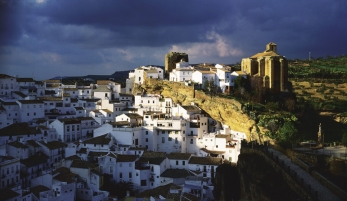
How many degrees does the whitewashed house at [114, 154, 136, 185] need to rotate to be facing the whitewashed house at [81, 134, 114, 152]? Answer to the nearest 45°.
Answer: approximately 135° to its right

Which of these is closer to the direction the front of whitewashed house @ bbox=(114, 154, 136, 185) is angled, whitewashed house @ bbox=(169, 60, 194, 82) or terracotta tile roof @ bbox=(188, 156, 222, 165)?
the terracotta tile roof

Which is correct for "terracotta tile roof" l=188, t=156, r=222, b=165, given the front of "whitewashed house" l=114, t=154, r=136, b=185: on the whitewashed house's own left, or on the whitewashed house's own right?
on the whitewashed house's own left

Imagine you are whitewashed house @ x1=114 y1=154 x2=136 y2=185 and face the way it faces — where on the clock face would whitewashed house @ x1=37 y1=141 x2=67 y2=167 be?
whitewashed house @ x1=37 y1=141 x2=67 y2=167 is roughly at 4 o'clock from whitewashed house @ x1=114 y1=154 x2=136 y2=185.

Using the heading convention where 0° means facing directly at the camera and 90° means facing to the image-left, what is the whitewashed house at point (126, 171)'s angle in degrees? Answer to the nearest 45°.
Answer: approximately 0°

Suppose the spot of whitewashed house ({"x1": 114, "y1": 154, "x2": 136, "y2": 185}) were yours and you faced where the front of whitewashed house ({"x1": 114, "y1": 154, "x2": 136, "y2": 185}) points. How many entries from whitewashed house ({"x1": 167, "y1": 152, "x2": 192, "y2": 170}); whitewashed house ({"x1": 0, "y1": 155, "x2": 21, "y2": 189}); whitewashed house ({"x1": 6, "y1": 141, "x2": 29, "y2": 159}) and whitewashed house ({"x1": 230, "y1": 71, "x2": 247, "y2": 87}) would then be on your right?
2

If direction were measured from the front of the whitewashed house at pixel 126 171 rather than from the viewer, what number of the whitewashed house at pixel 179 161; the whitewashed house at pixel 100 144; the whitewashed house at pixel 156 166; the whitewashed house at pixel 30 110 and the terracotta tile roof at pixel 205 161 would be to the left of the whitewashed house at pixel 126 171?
3

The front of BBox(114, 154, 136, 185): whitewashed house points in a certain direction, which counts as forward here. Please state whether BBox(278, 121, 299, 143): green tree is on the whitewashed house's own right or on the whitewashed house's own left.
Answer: on the whitewashed house's own left

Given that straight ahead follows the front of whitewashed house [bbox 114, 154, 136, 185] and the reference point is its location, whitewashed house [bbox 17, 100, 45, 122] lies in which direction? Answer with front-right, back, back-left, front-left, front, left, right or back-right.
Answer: back-right

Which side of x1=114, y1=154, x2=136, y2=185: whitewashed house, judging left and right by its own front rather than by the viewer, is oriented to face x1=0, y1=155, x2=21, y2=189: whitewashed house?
right

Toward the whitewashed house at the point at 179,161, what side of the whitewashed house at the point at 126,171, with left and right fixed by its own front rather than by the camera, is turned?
left

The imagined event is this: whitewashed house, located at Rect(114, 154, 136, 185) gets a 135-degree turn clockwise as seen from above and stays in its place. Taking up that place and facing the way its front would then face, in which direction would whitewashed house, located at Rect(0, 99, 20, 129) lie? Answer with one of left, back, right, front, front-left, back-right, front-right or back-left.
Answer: front

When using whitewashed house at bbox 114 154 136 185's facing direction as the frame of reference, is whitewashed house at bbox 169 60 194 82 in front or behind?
behind

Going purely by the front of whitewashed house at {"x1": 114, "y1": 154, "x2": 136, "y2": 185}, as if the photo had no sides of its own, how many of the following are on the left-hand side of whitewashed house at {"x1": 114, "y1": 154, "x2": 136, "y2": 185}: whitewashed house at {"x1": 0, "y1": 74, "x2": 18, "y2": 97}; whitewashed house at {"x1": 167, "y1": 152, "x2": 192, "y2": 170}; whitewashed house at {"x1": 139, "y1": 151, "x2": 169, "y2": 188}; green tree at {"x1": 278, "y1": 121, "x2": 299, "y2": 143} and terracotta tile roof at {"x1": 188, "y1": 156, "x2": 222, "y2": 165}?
4

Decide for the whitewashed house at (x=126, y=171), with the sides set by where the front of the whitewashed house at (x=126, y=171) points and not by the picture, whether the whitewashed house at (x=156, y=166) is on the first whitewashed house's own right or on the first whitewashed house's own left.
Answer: on the first whitewashed house's own left

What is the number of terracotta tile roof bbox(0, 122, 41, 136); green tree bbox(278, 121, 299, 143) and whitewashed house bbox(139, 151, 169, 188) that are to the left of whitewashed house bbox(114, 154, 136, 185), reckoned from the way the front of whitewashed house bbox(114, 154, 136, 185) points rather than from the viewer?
2

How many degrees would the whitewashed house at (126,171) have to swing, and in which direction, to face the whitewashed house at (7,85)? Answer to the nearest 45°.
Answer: approximately 135° to its right
